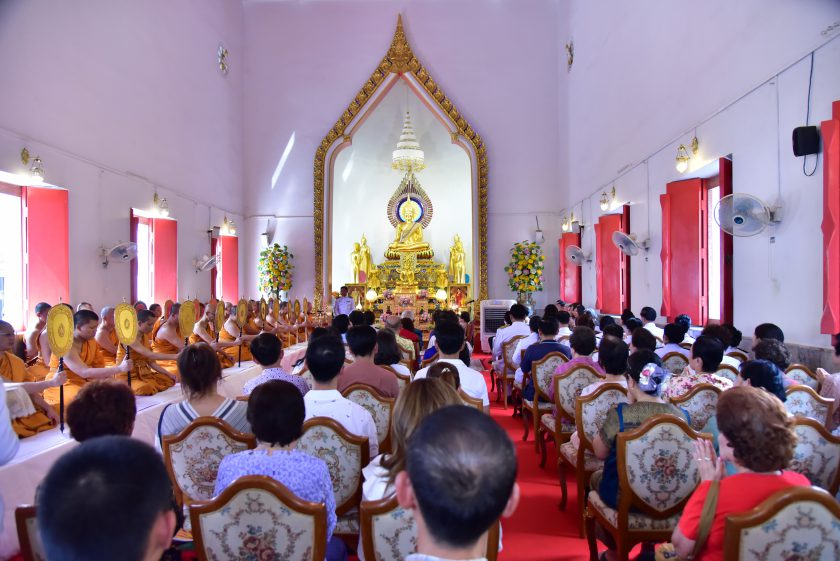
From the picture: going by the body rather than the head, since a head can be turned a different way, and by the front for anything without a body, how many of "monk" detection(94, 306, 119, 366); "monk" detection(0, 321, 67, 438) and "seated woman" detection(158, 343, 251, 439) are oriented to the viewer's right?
2

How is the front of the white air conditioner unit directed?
toward the camera

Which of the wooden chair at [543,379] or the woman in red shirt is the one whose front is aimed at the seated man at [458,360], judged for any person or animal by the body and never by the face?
the woman in red shirt

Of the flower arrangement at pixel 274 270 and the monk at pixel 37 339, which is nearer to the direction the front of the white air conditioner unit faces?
the monk

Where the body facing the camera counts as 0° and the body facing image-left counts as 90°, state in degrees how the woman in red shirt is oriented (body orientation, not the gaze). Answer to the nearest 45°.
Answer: approximately 135°

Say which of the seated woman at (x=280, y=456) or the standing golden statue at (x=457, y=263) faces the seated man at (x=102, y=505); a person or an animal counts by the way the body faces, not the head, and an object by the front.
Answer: the standing golden statue

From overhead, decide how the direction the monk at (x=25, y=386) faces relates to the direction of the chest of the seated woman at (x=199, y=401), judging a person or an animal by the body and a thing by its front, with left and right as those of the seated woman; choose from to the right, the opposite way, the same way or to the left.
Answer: to the right

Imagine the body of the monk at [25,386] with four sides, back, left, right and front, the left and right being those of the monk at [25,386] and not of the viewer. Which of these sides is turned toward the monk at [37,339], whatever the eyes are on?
left

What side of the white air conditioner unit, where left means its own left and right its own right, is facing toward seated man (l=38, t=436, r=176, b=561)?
front

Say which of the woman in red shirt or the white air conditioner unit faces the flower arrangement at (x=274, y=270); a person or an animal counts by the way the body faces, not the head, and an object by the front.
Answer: the woman in red shirt

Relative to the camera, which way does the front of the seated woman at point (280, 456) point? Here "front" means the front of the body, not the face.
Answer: away from the camera

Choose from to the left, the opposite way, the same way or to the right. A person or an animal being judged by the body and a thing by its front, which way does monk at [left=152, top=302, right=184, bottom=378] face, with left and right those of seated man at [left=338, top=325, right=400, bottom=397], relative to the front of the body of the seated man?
to the right

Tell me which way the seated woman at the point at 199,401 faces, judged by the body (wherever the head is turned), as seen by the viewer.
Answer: away from the camera

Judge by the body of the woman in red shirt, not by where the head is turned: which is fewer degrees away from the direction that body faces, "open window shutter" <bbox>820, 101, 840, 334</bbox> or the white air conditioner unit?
the white air conditioner unit

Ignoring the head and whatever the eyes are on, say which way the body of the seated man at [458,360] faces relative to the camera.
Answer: away from the camera

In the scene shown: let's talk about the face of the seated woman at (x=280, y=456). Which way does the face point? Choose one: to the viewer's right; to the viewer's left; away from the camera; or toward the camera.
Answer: away from the camera

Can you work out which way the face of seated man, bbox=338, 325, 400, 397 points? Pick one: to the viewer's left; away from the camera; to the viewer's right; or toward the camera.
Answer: away from the camera

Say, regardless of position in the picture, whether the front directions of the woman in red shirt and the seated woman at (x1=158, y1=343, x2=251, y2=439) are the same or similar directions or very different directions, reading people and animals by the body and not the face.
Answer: same or similar directions

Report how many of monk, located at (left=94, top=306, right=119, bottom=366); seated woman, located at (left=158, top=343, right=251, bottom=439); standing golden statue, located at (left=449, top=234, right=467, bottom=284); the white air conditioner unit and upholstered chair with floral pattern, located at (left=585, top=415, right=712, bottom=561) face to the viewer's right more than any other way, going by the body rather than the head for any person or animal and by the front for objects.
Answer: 1

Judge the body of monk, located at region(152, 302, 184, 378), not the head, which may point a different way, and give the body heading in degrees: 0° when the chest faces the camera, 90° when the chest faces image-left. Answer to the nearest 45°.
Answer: approximately 270°
